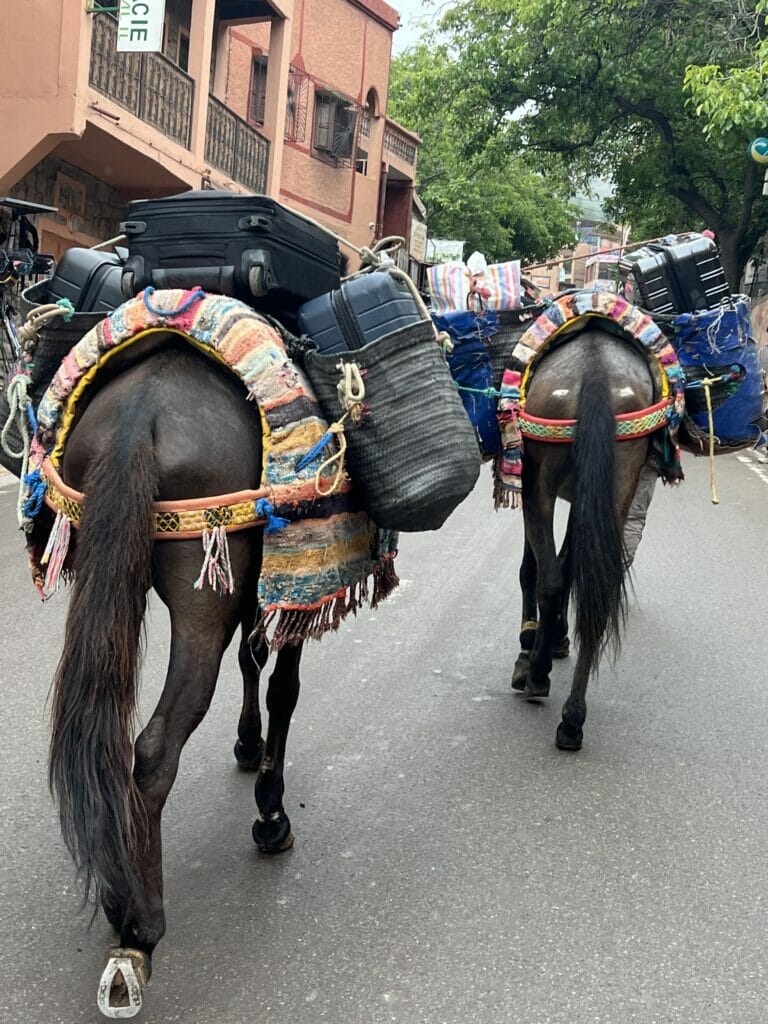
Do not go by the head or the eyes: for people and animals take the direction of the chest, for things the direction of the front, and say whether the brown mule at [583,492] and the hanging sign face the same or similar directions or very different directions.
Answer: very different directions

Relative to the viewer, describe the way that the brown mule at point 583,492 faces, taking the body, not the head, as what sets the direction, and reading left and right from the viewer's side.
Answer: facing away from the viewer

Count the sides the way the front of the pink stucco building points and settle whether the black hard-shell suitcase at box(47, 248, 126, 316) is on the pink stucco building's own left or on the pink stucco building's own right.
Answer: on the pink stucco building's own right

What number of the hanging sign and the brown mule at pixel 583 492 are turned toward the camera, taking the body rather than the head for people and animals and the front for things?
1

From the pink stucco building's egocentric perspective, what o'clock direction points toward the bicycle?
The bicycle is roughly at 2 o'clock from the pink stucco building.

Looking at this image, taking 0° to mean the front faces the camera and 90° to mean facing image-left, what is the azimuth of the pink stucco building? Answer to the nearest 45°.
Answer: approximately 315°
